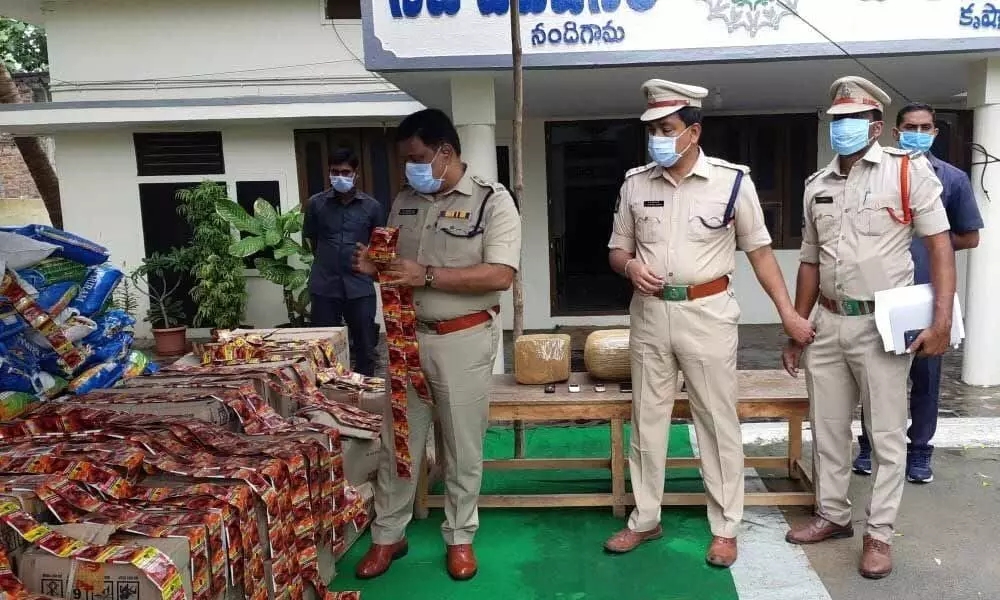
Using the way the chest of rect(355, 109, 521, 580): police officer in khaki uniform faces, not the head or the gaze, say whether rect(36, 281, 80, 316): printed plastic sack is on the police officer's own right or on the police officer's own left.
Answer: on the police officer's own right

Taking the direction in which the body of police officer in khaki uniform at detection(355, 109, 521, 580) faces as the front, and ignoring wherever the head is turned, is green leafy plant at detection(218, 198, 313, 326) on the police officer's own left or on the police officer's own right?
on the police officer's own right

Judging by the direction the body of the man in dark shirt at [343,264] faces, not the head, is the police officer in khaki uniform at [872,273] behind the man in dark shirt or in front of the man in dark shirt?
in front

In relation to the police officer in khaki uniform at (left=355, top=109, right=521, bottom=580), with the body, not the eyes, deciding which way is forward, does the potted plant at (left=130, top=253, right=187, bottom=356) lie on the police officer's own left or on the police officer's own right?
on the police officer's own right

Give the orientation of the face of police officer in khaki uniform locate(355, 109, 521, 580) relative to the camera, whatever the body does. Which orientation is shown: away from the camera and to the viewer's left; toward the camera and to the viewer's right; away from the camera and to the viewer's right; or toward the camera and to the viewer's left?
toward the camera and to the viewer's left

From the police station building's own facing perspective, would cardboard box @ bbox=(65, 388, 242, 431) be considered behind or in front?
in front

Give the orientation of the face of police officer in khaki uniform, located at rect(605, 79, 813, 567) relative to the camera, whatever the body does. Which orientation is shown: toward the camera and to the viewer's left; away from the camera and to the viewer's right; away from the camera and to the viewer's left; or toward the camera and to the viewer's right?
toward the camera and to the viewer's left

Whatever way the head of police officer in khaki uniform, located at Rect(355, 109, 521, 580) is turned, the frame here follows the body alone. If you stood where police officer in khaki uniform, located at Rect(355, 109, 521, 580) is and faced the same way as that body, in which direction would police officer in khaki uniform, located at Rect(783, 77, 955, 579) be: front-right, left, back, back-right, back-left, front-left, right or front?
back-left

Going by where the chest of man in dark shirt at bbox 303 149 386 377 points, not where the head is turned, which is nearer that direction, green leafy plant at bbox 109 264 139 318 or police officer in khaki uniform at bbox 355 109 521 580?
the police officer in khaki uniform

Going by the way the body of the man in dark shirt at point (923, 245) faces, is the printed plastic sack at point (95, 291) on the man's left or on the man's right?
on the man's right

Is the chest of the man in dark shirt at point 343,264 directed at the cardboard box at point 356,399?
yes
